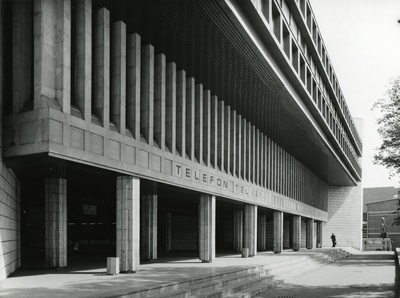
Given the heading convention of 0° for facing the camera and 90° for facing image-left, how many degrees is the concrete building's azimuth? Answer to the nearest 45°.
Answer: approximately 315°
